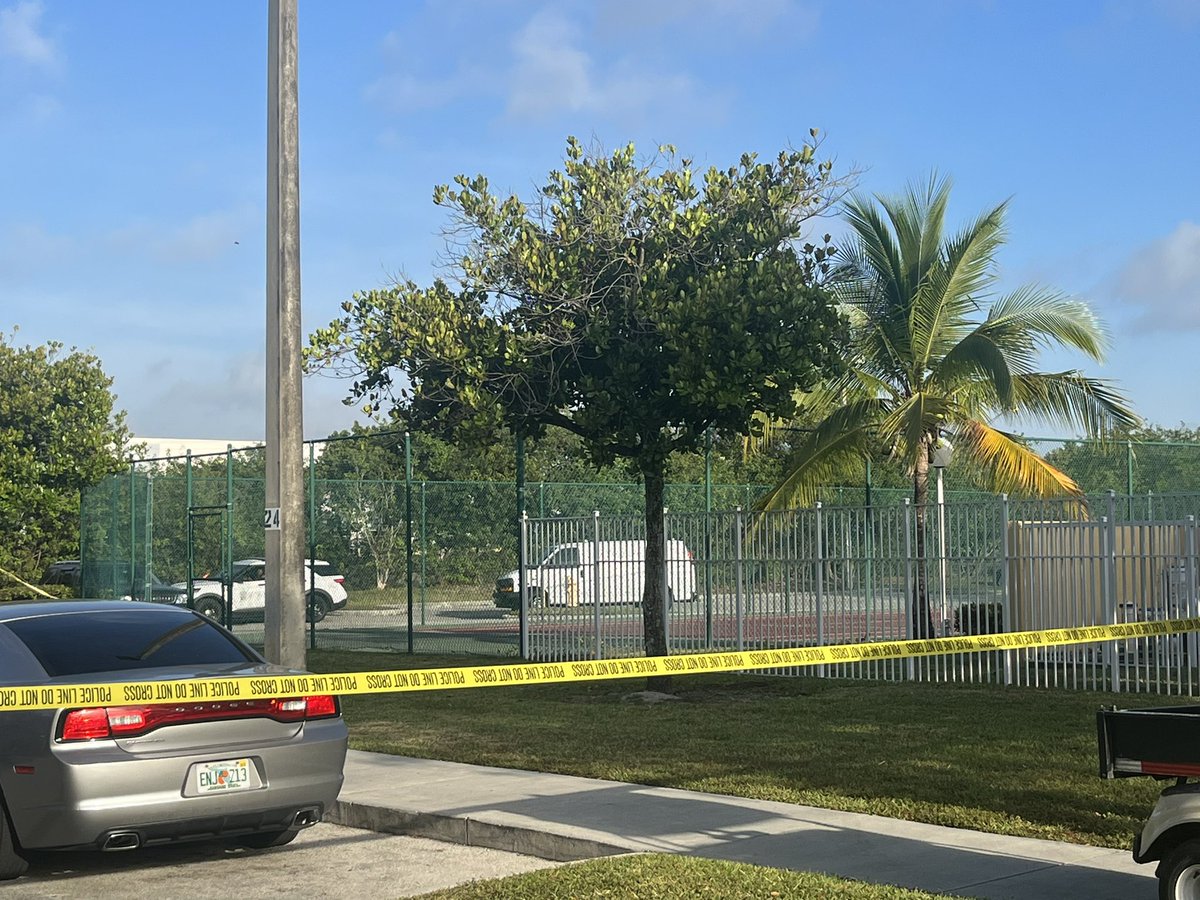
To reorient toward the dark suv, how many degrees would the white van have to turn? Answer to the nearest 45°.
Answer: approximately 45° to its right

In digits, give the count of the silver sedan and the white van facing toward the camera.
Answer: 0

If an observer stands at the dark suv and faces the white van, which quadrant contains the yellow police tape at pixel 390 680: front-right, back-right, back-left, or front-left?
front-right

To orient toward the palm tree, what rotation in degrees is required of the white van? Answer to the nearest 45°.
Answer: approximately 180°

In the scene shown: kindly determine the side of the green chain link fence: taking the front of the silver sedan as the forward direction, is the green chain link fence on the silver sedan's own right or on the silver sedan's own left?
on the silver sedan's own right

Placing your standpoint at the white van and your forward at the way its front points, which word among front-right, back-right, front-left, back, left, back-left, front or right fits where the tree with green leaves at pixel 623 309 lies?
left

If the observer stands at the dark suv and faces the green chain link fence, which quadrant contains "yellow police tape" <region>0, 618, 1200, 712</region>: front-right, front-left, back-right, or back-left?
front-right

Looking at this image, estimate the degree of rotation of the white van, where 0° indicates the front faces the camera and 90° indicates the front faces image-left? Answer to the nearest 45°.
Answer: approximately 90°

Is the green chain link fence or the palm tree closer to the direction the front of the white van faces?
the green chain link fence

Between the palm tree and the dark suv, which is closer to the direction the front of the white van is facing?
the dark suv

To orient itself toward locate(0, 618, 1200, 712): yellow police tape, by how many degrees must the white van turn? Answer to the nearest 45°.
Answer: approximately 90° to its left

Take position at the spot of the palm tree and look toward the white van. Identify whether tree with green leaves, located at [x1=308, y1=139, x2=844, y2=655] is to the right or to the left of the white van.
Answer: left

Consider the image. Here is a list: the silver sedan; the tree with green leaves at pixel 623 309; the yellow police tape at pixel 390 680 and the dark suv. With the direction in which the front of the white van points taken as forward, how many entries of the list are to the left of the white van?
3

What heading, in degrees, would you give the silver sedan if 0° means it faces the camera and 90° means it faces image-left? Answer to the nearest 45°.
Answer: approximately 135°
